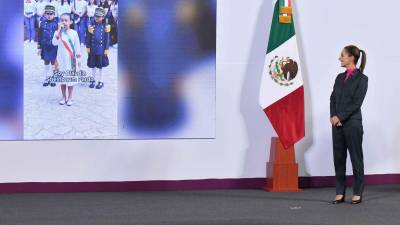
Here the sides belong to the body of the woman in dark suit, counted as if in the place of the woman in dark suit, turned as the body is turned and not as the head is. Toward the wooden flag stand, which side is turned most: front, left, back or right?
right

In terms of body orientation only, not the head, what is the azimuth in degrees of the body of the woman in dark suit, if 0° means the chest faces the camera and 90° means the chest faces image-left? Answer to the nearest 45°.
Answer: approximately 45°

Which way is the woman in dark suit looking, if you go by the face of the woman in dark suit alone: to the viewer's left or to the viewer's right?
to the viewer's left

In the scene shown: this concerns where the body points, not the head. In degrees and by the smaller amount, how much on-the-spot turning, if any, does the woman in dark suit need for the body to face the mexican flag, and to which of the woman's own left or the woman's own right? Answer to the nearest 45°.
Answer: approximately 90° to the woman's own right
